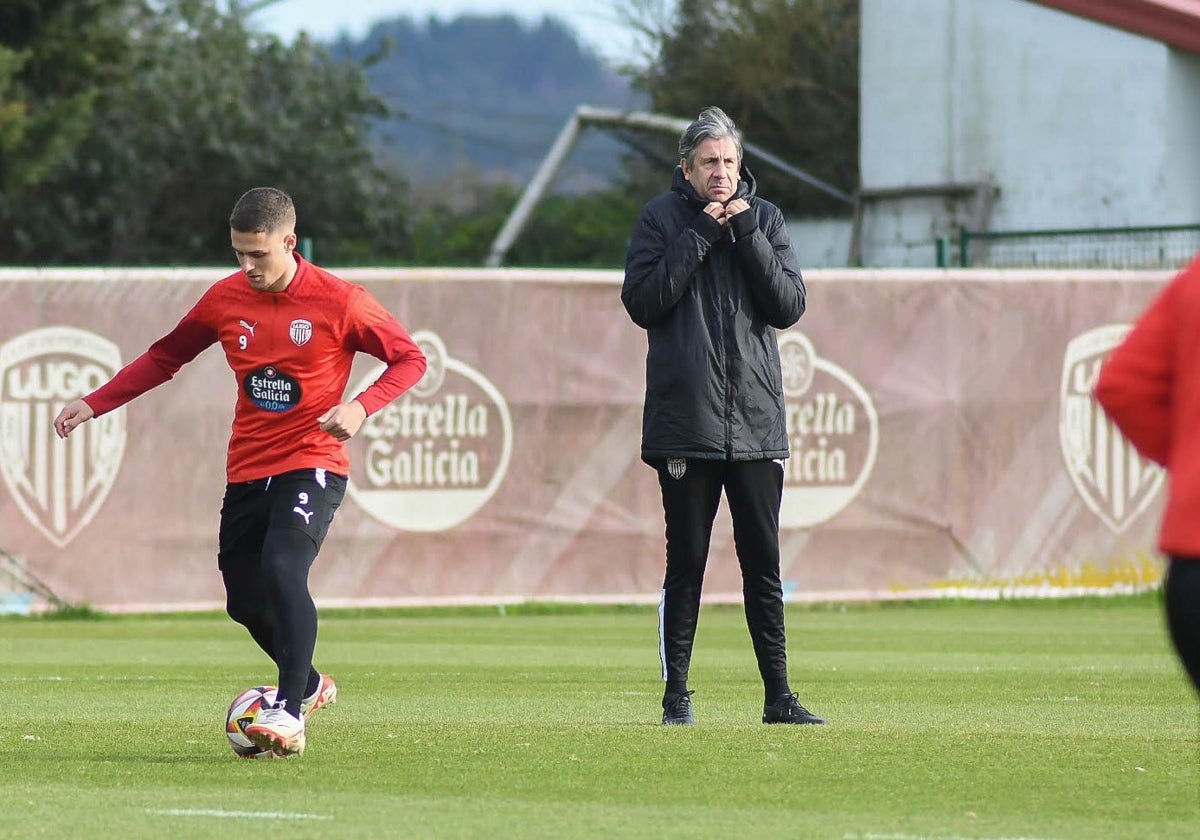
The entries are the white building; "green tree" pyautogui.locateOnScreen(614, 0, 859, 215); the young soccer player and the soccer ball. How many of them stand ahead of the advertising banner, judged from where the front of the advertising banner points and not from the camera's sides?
2

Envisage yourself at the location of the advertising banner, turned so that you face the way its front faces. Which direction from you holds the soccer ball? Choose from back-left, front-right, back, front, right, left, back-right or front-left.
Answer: front

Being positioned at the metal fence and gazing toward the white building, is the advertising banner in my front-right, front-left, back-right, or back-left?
back-left

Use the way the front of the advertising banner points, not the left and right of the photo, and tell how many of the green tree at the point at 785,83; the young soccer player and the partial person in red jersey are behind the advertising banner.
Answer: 1

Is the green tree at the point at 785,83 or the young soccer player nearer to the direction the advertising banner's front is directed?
the young soccer player

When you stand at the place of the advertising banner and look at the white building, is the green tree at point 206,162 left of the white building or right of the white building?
left

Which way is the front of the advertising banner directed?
toward the camera

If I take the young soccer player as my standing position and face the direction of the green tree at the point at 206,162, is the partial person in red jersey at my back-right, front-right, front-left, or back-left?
back-right

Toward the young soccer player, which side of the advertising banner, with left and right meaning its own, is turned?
front

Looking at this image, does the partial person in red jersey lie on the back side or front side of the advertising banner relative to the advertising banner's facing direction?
on the front side

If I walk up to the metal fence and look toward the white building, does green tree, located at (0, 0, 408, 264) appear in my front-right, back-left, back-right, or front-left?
front-left

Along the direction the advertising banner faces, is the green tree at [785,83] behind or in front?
behind

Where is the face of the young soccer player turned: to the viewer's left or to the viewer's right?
to the viewer's left

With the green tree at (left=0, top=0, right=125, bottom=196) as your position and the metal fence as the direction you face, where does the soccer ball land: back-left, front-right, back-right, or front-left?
front-right

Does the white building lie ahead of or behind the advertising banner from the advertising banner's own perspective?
behind
